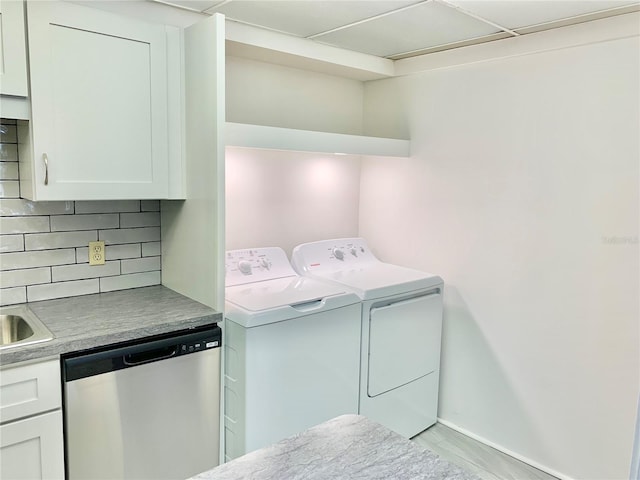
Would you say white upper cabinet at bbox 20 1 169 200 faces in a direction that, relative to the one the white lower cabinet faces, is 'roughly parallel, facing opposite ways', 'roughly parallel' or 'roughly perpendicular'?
roughly parallel

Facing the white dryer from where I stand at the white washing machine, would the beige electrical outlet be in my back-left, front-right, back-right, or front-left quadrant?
back-left

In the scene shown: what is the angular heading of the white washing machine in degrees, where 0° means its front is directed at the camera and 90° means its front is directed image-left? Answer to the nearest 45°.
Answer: approximately 315°

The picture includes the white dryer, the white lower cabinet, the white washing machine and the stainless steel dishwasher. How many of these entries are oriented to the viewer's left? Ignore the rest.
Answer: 0

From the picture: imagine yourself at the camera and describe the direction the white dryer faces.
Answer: facing the viewer and to the right of the viewer

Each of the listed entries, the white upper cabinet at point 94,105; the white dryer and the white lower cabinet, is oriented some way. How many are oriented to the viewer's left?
0

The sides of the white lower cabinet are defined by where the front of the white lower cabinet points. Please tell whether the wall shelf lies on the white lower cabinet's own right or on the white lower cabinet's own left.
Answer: on the white lower cabinet's own left

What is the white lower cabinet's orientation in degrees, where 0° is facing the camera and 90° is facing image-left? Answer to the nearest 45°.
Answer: approximately 315°

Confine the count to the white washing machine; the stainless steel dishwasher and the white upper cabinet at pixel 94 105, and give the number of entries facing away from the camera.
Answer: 0

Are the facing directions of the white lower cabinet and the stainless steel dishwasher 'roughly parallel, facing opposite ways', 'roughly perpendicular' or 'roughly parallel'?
roughly parallel
